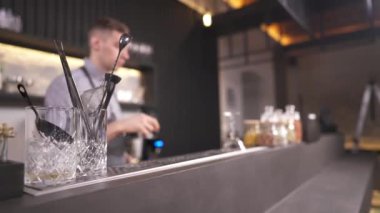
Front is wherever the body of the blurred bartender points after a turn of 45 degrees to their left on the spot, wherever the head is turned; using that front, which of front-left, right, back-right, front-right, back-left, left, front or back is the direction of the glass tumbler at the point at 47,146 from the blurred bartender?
right

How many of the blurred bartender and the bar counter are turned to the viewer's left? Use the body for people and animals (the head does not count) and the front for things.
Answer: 0

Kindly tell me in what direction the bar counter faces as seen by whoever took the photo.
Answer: facing the viewer and to the right of the viewer

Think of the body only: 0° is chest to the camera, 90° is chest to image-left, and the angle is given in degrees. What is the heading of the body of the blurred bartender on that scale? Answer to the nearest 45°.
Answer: approximately 315°

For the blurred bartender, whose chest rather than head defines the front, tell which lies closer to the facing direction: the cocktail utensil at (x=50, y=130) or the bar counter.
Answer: the bar counter

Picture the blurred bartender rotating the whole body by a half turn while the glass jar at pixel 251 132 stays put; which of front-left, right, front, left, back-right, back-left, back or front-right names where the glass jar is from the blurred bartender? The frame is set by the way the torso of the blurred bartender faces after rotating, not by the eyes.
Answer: back-right

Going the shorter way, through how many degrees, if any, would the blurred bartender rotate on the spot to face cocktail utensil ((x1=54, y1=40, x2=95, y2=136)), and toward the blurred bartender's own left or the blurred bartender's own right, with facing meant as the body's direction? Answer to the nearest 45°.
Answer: approximately 45° to the blurred bartender's own right
